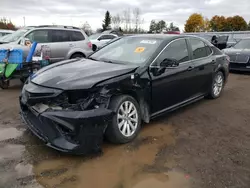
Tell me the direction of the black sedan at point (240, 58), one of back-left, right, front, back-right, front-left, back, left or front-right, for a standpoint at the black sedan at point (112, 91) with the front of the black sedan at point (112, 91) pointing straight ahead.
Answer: back

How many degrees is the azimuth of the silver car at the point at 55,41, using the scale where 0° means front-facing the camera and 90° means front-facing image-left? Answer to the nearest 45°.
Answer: approximately 45°

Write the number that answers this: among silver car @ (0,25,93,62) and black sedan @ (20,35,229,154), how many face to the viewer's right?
0

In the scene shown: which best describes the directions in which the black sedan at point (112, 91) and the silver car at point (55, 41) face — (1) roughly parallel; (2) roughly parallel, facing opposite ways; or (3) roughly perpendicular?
roughly parallel

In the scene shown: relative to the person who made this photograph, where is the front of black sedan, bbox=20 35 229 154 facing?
facing the viewer and to the left of the viewer

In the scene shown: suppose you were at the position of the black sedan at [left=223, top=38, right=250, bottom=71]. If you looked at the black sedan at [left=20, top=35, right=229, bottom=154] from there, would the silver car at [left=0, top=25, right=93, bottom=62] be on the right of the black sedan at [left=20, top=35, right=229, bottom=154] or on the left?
right

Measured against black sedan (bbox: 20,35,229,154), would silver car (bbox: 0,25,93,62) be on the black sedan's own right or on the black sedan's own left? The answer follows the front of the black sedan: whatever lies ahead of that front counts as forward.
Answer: on the black sedan's own right

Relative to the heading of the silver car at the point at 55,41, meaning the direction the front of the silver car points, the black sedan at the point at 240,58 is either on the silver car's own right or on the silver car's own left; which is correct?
on the silver car's own left
